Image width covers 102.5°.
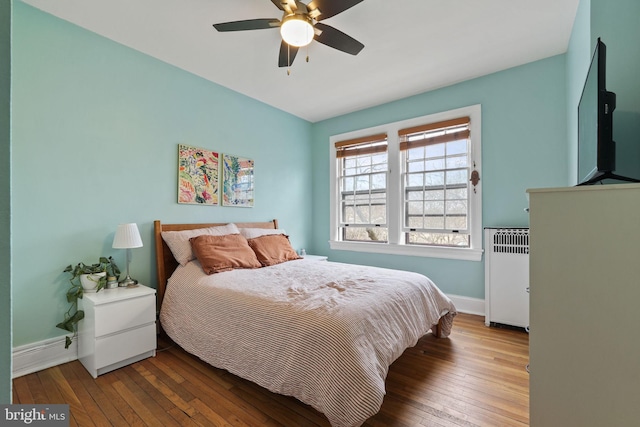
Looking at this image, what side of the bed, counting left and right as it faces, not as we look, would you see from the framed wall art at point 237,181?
back

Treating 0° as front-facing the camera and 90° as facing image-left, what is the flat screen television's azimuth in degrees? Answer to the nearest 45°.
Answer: approximately 90°

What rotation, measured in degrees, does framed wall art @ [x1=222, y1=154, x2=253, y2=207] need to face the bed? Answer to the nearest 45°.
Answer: approximately 45° to its right

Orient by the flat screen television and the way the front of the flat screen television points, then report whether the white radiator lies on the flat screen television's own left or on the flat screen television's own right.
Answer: on the flat screen television's own right

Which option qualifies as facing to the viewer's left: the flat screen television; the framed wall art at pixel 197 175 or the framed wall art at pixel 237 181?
the flat screen television

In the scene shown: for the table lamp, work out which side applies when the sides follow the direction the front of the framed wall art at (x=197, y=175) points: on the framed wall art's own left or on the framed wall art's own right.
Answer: on the framed wall art's own right

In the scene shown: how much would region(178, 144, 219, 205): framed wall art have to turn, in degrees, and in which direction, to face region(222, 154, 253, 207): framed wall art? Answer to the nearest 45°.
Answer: approximately 90° to its left

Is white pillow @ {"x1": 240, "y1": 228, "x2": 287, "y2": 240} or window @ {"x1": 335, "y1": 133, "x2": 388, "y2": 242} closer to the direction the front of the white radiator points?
the white pillow

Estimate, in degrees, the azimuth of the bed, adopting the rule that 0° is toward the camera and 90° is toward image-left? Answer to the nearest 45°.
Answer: approximately 315°

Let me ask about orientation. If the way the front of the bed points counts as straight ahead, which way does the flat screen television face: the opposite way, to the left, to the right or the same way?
the opposite way

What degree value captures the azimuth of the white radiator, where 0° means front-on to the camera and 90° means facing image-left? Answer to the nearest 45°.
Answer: approximately 0°
